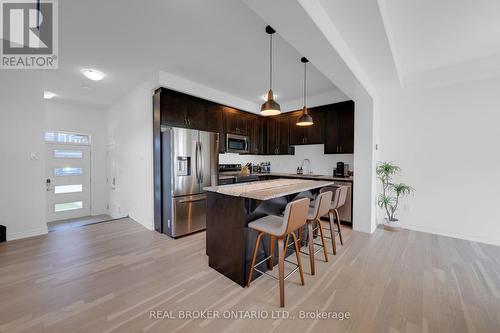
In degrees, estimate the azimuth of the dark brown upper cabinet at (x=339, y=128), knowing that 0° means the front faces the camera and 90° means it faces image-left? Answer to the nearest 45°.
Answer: approximately 45°

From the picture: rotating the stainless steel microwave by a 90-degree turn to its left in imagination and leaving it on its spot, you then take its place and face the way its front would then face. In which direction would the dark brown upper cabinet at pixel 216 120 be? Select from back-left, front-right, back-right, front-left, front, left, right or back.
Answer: back

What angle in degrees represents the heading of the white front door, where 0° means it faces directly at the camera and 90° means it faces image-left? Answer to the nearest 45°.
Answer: approximately 315°

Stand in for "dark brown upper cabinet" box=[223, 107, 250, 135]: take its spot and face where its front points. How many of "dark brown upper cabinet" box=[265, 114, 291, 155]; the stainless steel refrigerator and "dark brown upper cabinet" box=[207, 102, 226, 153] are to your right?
2

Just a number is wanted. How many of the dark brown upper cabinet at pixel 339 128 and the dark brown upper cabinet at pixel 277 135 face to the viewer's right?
0

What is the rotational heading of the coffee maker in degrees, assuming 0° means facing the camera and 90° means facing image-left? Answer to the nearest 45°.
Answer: approximately 45°

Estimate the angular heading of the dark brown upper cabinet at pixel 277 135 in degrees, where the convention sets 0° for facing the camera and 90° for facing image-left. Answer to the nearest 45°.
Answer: approximately 45°

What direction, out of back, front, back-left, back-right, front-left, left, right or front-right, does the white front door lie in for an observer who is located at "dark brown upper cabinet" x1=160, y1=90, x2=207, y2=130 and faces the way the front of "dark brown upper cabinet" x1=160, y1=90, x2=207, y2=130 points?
back

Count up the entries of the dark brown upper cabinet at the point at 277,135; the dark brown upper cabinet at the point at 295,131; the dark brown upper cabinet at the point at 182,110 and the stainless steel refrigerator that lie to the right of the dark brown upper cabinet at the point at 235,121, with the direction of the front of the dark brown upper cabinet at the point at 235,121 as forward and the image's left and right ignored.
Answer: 2

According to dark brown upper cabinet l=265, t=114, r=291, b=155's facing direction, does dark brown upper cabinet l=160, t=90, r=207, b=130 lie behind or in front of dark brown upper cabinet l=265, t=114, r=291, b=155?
in front
